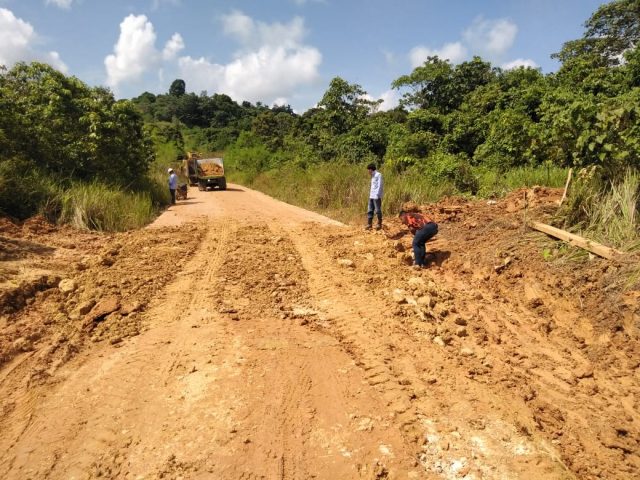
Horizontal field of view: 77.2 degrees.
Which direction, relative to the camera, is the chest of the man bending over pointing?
to the viewer's left

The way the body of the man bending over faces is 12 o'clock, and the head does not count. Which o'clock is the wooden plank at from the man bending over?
The wooden plank is roughly at 5 o'clock from the man bending over.

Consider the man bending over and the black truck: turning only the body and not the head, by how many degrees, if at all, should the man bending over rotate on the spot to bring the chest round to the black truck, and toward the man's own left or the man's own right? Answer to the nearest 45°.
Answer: approximately 45° to the man's own right

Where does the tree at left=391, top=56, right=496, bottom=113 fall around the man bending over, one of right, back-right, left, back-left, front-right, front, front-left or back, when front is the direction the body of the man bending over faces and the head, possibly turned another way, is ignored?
right

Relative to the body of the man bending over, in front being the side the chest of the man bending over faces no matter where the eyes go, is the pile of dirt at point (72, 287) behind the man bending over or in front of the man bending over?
in front

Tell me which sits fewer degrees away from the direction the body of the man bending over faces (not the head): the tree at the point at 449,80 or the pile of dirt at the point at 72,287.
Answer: the pile of dirt

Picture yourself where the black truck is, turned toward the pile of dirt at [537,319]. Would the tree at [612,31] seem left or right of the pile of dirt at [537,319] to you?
left
